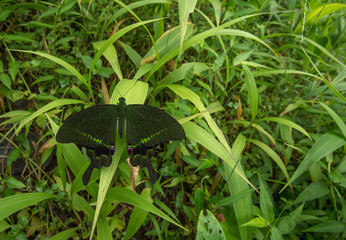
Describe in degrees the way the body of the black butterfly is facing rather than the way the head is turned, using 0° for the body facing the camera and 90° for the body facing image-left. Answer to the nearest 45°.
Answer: approximately 180°

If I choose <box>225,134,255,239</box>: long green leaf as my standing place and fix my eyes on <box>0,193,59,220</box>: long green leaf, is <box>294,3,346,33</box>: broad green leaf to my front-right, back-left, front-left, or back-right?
back-right

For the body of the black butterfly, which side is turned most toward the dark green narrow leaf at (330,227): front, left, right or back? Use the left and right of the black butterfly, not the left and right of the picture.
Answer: right

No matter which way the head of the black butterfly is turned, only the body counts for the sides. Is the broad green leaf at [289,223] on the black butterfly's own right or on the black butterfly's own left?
on the black butterfly's own right

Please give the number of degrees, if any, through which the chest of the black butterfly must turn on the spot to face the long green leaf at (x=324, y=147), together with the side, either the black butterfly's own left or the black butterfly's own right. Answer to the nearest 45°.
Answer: approximately 90° to the black butterfly's own right
